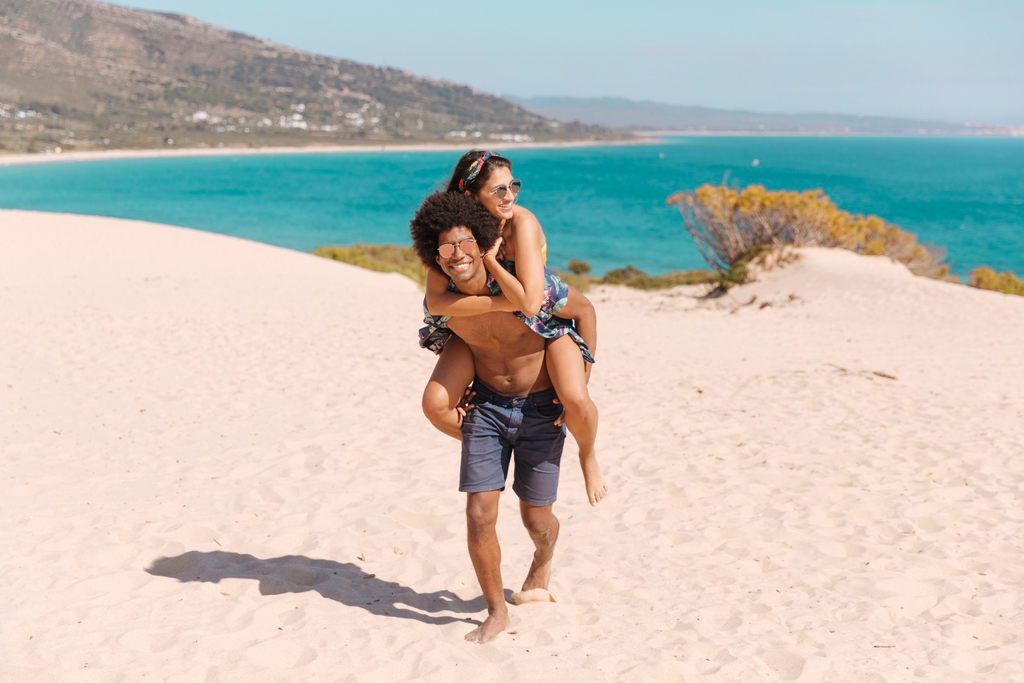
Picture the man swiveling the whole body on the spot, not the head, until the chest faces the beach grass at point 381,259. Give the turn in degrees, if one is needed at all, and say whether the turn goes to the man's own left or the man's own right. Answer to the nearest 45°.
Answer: approximately 180°

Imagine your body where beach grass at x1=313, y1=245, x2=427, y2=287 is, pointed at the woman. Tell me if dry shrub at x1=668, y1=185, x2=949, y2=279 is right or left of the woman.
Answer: left

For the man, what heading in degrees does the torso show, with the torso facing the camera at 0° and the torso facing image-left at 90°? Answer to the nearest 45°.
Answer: approximately 0°

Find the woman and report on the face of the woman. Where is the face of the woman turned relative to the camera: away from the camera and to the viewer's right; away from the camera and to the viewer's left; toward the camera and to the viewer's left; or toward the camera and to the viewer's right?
toward the camera and to the viewer's right

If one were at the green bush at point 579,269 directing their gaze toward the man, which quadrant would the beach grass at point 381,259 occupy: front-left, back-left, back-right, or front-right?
front-right

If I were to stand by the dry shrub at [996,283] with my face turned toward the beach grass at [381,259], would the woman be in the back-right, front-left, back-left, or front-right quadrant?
front-left

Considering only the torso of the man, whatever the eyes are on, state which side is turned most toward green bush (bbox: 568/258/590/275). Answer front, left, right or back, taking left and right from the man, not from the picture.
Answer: back

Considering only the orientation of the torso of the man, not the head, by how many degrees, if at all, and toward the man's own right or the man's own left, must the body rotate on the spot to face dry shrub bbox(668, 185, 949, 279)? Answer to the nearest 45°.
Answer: approximately 180°

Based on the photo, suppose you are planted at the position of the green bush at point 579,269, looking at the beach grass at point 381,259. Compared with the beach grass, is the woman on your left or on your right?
left

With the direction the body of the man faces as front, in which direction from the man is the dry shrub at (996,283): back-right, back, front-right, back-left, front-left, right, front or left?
back-left
